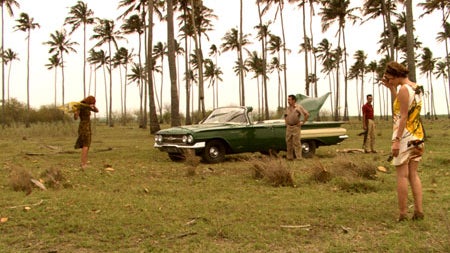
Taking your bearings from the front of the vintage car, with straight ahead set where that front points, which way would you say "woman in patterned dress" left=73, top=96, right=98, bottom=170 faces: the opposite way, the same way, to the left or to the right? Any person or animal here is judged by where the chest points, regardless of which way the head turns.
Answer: the opposite way

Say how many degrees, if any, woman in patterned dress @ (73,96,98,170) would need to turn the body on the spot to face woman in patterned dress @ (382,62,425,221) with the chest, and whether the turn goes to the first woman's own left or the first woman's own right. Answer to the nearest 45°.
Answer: approximately 45° to the first woman's own right

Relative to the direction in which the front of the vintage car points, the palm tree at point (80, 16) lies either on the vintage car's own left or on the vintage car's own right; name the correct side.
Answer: on the vintage car's own right

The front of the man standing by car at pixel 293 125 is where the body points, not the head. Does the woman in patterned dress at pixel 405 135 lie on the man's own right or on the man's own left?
on the man's own left

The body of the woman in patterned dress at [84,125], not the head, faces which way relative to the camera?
to the viewer's right

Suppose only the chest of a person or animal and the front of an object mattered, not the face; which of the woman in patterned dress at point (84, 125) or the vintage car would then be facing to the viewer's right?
the woman in patterned dress

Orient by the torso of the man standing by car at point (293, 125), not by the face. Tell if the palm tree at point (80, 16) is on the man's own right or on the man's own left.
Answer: on the man's own right

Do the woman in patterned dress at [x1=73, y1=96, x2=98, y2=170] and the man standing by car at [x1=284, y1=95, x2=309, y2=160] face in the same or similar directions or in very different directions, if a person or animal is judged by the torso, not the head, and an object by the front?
very different directions

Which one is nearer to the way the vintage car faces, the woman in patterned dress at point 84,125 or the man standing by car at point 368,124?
the woman in patterned dress

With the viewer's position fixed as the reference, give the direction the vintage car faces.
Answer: facing the viewer and to the left of the viewer
